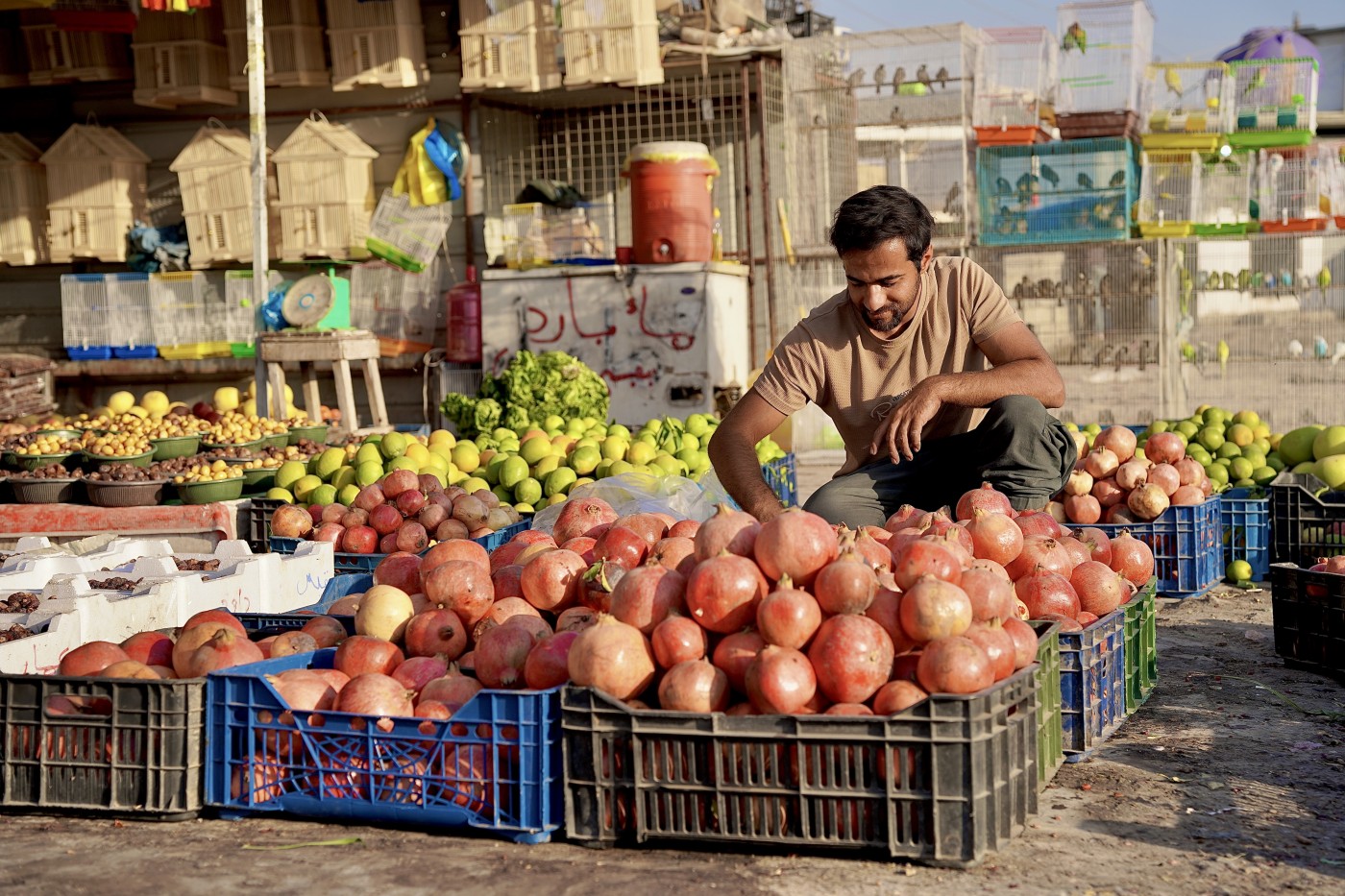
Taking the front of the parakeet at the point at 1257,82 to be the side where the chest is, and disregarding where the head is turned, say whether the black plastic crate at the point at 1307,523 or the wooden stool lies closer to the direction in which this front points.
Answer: the black plastic crate

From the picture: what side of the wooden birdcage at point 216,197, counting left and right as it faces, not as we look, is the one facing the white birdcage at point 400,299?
left

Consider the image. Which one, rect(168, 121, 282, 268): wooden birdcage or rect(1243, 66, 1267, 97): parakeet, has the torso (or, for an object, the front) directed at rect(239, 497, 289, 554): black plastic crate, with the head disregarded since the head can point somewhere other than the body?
the wooden birdcage

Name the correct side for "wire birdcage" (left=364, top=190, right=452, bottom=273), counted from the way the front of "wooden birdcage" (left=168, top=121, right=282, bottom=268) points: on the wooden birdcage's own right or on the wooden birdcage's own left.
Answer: on the wooden birdcage's own left

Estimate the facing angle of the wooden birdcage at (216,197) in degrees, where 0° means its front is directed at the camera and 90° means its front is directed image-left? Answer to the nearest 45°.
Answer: approximately 0°

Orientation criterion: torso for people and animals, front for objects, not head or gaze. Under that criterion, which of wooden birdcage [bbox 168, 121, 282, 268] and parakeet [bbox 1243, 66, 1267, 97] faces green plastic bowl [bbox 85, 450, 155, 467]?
the wooden birdcage

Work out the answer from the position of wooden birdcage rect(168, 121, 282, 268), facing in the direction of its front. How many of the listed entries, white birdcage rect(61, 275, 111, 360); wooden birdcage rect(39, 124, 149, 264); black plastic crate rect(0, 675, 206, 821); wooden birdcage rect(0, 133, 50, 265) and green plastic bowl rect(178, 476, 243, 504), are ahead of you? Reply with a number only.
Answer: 2
